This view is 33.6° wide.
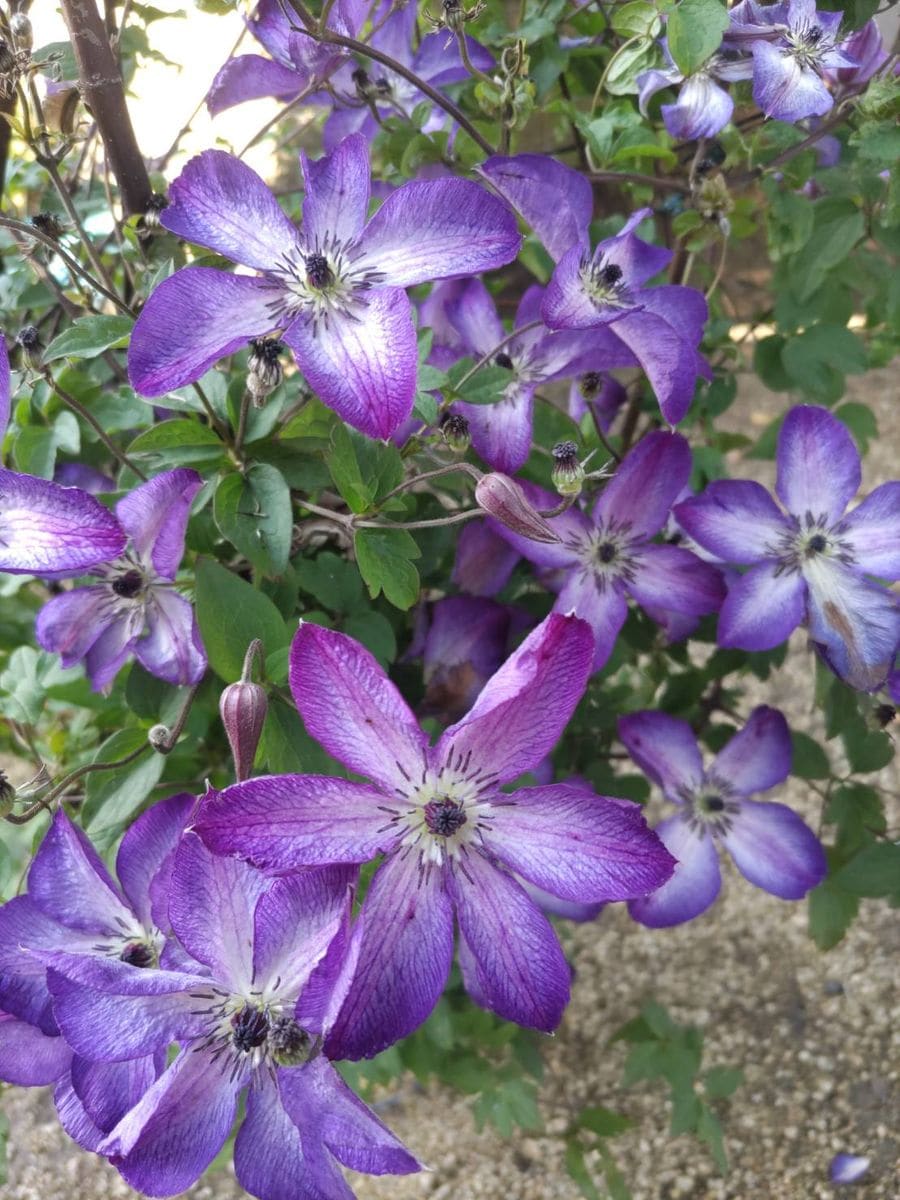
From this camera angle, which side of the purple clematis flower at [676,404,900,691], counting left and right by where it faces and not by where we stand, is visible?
front

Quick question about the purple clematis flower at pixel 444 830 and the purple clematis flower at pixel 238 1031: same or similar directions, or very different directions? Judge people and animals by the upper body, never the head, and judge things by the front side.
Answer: same or similar directions

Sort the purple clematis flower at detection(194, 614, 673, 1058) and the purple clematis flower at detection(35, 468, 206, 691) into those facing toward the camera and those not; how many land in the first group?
2

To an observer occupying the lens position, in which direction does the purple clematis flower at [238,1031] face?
facing the viewer

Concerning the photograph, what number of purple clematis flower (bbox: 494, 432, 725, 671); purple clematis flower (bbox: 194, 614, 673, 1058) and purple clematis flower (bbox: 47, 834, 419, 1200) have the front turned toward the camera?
3

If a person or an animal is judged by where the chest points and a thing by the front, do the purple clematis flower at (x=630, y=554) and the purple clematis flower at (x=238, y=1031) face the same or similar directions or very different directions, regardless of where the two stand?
same or similar directions

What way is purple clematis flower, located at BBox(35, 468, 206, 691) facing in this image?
toward the camera

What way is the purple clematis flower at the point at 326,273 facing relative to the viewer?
toward the camera

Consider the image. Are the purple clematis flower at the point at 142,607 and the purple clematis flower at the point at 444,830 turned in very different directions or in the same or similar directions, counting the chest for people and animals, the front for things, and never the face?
same or similar directions
